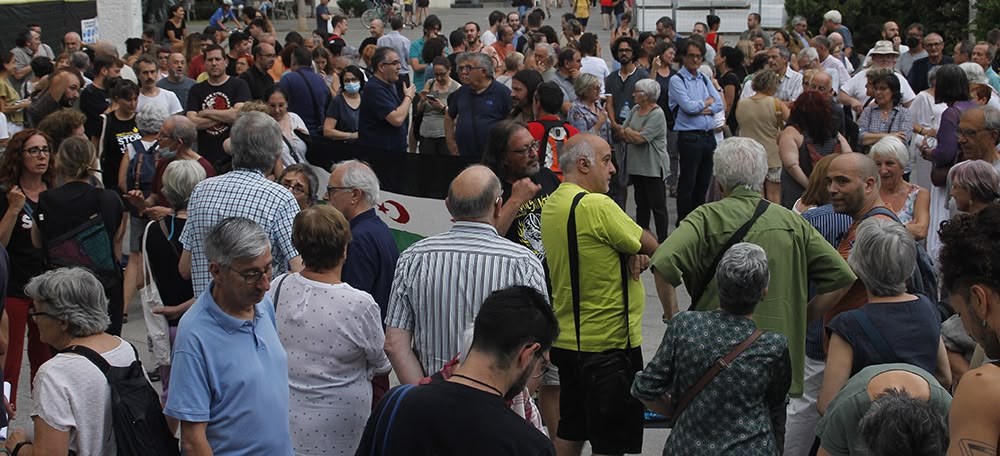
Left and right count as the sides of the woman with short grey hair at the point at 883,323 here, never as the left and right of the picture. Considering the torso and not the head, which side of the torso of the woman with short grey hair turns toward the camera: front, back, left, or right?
back

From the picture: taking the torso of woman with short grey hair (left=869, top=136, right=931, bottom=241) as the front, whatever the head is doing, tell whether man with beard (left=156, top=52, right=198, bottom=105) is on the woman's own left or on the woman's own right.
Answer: on the woman's own right

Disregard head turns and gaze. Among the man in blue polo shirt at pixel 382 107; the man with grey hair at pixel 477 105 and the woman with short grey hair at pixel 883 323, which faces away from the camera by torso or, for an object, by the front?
the woman with short grey hair

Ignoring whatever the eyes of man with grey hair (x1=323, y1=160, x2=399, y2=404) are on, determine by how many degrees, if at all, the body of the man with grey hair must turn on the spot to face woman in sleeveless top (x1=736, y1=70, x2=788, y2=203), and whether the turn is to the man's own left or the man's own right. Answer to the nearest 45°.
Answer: approximately 135° to the man's own right

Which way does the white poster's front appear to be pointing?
toward the camera

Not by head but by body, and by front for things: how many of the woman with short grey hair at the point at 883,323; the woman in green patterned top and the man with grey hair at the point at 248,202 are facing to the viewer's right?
0

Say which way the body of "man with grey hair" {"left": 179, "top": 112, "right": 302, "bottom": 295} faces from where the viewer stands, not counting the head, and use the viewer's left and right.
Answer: facing away from the viewer

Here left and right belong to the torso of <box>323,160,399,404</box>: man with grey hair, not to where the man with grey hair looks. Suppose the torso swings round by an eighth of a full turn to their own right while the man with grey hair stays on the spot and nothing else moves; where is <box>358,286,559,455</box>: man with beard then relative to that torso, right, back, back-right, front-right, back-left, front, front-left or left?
back-left

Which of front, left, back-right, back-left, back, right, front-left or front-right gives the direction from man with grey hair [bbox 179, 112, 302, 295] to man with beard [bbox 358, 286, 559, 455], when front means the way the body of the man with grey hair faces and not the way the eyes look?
back

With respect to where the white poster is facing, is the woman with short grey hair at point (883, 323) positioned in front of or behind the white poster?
in front

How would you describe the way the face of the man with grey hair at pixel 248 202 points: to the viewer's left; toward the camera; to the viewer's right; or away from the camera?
away from the camera

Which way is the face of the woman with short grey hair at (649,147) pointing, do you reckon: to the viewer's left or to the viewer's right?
to the viewer's left

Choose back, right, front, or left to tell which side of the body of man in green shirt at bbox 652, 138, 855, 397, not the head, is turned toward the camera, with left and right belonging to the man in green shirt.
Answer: back
